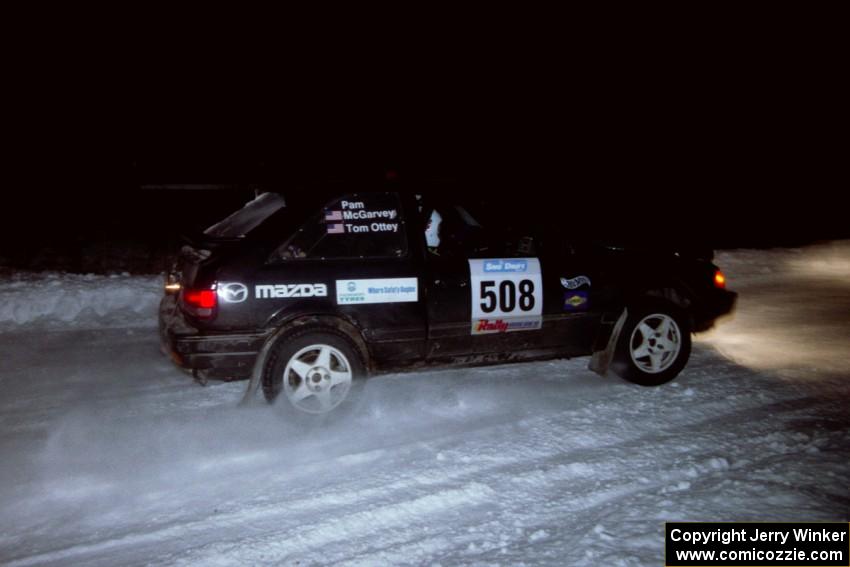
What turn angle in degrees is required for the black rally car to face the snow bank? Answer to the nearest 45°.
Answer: approximately 135° to its left

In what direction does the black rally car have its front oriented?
to the viewer's right
